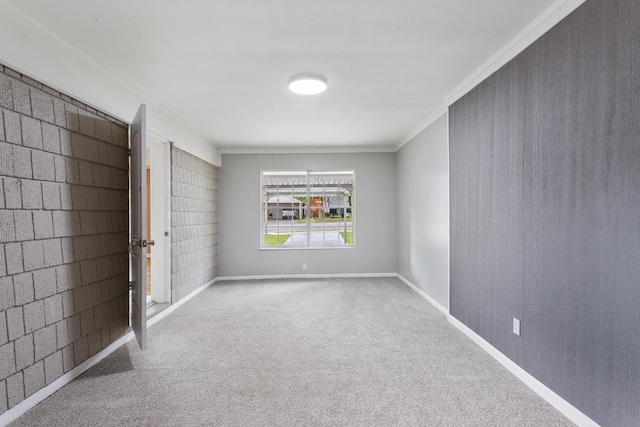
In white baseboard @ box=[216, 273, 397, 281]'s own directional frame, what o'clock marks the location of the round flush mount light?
The round flush mount light is roughly at 12 o'clock from the white baseboard.

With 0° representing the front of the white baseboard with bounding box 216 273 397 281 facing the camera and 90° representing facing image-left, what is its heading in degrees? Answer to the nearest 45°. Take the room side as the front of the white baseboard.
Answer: approximately 0°

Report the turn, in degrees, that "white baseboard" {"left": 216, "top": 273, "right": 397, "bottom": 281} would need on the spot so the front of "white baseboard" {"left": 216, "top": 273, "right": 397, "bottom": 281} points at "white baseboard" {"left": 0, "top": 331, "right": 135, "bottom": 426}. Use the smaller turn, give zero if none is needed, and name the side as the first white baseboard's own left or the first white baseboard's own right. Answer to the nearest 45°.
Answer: approximately 45° to the first white baseboard's own right
